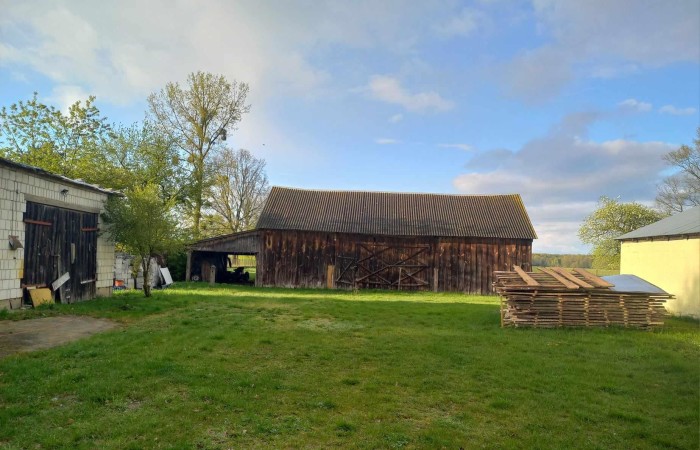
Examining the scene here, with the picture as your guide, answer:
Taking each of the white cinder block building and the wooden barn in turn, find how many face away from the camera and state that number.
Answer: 0

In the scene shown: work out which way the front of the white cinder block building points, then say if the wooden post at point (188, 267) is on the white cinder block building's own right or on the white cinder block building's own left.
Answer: on the white cinder block building's own left

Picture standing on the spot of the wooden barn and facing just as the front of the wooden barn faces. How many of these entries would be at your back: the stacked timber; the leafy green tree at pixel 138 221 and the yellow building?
0

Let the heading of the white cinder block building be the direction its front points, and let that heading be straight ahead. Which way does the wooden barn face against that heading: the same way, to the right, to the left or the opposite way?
to the right

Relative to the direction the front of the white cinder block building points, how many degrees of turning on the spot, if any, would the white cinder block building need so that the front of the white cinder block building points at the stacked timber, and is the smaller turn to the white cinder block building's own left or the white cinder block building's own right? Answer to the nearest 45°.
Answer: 0° — it already faces it

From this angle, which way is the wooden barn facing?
toward the camera

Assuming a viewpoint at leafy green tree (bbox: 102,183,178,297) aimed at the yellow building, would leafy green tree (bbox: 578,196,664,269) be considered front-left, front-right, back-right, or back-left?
front-left

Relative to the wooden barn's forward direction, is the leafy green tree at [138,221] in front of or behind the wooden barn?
in front

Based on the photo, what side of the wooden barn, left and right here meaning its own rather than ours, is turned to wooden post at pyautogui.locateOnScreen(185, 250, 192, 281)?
right

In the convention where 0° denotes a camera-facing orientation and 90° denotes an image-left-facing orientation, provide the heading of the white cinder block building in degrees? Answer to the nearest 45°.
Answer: approximately 315°

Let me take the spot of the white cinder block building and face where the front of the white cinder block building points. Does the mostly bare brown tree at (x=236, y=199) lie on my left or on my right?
on my left

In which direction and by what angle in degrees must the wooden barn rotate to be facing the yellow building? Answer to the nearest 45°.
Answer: approximately 45° to its left

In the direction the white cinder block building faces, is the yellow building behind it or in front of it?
in front

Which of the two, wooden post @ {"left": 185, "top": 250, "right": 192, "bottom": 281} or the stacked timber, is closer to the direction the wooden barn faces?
the stacked timber

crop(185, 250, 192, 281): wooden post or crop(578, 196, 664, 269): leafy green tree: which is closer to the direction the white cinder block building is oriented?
the leafy green tree

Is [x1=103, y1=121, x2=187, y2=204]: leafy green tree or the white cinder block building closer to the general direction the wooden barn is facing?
the white cinder block building
